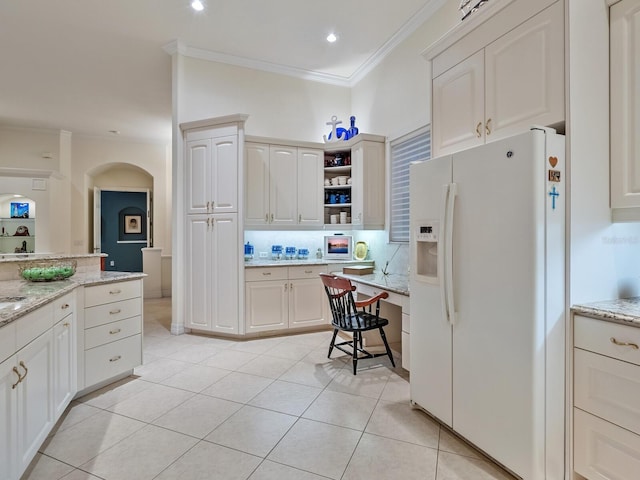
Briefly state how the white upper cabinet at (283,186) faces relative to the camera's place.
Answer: facing the viewer

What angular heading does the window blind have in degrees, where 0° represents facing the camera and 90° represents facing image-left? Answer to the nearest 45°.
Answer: approximately 45°

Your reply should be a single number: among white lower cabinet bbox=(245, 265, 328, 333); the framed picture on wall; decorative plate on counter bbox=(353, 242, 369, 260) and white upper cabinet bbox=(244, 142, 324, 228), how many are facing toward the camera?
4

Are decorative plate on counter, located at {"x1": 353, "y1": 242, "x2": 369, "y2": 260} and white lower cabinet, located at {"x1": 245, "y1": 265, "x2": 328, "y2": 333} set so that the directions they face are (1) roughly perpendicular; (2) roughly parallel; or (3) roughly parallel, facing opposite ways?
roughly parallel

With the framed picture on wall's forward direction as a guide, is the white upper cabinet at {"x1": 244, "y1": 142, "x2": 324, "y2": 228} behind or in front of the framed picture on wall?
in front

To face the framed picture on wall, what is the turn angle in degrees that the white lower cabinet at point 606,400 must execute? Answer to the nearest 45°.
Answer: approximately 45° to its right

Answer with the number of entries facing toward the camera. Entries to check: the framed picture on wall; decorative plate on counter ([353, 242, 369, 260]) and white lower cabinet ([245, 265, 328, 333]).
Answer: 3

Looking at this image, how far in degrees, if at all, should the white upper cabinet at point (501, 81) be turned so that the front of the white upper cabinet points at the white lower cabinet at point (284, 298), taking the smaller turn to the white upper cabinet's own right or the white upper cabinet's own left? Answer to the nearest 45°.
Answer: approximately 90° to the white upper cabinet's own right

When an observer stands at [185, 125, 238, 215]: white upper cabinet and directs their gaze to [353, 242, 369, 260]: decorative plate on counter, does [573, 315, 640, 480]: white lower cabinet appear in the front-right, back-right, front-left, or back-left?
front-right

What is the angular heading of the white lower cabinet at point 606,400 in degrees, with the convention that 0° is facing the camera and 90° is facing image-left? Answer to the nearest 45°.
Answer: approximately 45°

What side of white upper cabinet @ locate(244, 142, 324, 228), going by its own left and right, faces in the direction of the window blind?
left

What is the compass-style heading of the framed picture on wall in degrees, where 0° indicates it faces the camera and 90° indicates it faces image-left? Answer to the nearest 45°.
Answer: approximately 0°

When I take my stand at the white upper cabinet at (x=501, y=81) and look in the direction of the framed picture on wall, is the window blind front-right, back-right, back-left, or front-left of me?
front-right

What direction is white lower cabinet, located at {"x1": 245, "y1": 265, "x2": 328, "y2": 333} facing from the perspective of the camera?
toward the camera
